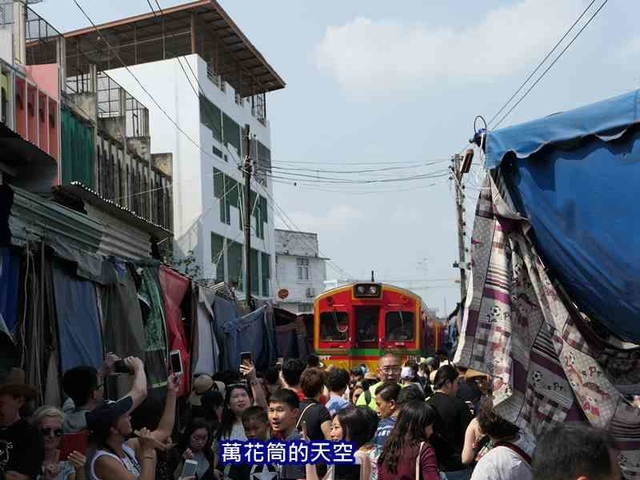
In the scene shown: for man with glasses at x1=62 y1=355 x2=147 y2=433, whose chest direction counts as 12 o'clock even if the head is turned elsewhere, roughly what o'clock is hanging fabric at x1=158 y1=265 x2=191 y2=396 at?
The hanging fabric is roughly at 11 o'clock from the man with glasses.

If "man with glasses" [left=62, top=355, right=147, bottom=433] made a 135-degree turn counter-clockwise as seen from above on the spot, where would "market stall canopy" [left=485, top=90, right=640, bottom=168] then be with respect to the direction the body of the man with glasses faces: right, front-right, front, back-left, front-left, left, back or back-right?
back-left

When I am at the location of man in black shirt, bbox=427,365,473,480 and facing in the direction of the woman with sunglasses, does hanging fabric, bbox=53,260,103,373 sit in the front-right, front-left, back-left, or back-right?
front-right

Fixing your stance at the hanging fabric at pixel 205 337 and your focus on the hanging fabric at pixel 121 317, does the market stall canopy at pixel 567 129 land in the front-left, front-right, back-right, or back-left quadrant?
front-left

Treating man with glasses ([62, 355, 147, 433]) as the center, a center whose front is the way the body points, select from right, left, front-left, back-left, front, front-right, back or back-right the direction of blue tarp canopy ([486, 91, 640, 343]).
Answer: right

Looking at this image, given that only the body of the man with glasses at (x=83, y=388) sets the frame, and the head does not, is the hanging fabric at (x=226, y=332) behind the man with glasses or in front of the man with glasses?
in front

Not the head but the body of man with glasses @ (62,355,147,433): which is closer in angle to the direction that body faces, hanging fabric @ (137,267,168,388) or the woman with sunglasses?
the hanging fabric

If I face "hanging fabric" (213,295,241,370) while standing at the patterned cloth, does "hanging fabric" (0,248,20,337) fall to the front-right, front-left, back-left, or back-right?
front-left

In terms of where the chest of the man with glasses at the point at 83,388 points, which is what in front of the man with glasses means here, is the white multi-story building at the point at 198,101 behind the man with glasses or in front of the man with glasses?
in front

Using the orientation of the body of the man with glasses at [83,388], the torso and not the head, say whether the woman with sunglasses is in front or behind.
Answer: behind

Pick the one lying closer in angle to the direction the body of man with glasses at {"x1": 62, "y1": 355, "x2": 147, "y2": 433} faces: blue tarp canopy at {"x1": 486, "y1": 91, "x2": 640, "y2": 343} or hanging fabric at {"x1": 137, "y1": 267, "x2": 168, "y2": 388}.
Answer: the hanging fabric

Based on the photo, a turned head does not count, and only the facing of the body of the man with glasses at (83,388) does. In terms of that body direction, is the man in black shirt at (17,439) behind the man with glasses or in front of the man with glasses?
behind

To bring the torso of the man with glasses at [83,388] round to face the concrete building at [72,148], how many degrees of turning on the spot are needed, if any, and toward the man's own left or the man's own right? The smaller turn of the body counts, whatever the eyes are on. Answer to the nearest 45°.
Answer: approximately 45° to the man's own left

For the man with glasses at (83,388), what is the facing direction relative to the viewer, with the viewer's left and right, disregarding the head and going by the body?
facing away from the viewer and to the right of the viewer

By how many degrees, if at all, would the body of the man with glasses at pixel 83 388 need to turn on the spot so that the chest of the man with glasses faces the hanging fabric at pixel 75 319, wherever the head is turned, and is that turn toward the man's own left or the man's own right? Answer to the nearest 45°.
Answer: approximately 45° to the man's own left
